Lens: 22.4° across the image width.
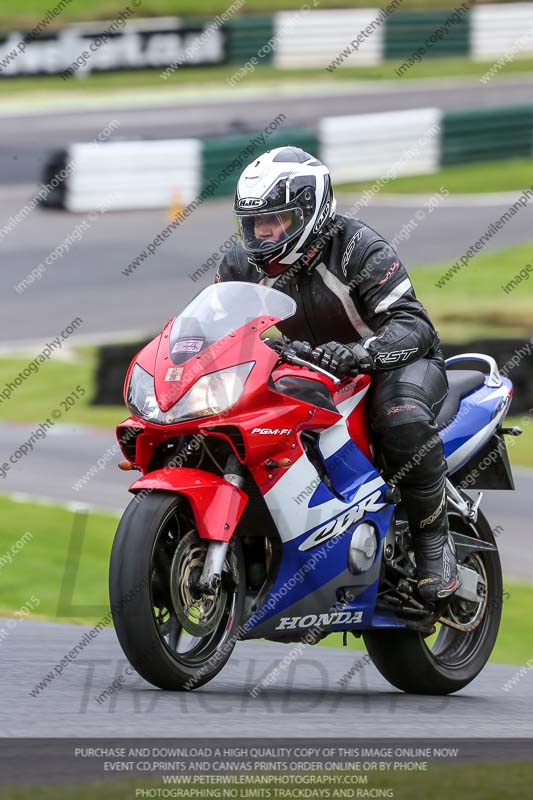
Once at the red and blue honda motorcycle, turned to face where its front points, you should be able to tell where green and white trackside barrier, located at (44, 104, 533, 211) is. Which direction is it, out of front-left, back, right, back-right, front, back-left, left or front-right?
back-right

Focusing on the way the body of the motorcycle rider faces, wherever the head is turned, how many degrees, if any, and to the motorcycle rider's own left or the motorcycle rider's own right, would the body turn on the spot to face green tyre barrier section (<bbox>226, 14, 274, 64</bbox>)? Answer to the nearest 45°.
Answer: approximately 135° to the motorcycle rider's own right

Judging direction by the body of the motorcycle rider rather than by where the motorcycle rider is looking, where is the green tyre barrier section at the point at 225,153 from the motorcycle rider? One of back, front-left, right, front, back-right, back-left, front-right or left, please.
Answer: back-right

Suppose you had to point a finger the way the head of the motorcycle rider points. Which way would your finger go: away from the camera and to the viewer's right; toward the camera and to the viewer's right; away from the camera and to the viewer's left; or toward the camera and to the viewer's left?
toward the camera and to the viewer's left

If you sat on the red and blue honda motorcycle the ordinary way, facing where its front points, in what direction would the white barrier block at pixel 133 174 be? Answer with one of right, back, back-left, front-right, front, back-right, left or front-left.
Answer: back-right

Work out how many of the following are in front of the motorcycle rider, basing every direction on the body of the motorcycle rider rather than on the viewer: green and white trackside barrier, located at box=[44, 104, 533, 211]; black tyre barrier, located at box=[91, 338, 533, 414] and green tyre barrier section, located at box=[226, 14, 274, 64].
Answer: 0

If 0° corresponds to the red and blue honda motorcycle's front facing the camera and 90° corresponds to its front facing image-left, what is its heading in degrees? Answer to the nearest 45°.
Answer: approximately 45°

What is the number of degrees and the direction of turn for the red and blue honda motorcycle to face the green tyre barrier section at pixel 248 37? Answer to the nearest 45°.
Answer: approximately 135° to its right

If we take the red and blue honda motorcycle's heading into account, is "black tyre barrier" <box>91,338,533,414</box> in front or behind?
behind

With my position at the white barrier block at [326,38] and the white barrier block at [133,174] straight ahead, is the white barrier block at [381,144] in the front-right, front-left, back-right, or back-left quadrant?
front-left

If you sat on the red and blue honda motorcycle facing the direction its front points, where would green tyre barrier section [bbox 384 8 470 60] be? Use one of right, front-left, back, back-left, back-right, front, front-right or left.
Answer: back-right

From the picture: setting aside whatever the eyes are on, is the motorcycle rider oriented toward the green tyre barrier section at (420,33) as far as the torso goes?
no

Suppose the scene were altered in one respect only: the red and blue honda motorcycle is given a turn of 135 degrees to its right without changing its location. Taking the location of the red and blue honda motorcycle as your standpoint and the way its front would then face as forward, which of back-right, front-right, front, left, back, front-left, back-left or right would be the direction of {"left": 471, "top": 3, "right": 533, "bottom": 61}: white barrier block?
front

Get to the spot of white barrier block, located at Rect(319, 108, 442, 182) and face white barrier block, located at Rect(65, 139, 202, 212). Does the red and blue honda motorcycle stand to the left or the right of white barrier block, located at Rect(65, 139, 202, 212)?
left

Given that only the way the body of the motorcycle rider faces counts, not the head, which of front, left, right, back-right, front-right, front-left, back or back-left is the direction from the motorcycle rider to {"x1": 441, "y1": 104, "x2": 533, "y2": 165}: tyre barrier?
back-right

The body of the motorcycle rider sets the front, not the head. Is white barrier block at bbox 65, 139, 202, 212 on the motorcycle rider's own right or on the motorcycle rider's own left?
on the motorcycle rider's own right
